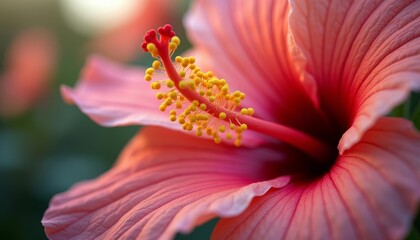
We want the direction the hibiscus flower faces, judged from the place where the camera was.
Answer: facing the viewer and to the left of the viewer

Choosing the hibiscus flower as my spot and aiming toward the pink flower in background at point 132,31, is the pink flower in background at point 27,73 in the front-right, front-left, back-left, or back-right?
front-left

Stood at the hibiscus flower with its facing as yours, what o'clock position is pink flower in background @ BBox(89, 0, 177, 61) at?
The pink flower in background is roughly at 4 o'clock from the hibiscus flower.

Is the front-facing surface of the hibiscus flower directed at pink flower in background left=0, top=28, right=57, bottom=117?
no

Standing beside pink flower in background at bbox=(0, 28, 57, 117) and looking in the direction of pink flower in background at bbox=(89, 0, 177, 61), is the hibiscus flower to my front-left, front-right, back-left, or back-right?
front-right

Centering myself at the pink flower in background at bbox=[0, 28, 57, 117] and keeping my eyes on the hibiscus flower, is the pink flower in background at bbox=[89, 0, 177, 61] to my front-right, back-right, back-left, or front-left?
front-left
